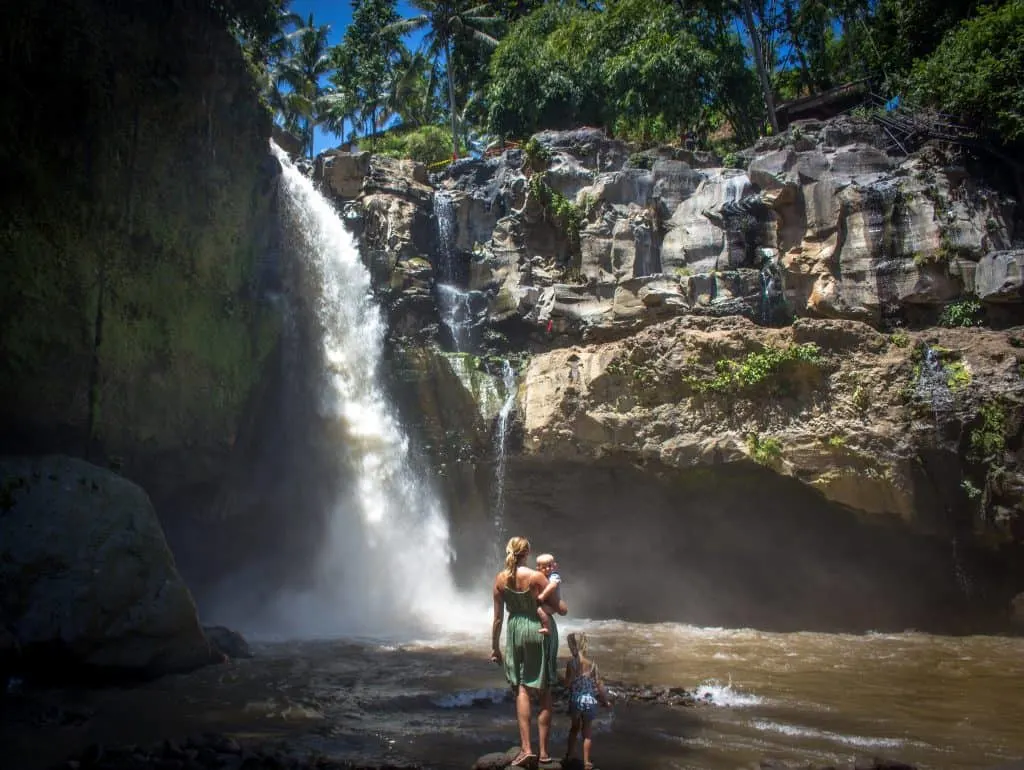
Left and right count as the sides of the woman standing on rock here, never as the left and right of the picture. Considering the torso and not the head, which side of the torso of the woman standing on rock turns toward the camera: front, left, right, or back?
back

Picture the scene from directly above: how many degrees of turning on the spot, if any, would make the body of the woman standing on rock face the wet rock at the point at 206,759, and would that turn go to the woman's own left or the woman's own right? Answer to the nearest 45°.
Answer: approximately 90° to the woman's own left

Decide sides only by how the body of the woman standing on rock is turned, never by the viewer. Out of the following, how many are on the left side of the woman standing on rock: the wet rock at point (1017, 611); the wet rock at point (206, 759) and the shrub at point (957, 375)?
1

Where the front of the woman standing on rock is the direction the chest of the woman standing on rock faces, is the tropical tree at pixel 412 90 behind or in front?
in front

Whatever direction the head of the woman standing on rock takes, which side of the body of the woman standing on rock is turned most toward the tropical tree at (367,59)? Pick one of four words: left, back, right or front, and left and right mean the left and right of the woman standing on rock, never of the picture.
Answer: front

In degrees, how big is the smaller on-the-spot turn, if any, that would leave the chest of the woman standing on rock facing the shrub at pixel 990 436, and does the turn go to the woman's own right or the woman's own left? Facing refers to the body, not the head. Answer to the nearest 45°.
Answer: approximately 45° to the woman's own right

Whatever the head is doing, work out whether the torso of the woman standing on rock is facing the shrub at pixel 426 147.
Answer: yes

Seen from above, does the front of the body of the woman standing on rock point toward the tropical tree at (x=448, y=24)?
yes

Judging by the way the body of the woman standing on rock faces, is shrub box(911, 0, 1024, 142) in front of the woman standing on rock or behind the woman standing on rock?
in front

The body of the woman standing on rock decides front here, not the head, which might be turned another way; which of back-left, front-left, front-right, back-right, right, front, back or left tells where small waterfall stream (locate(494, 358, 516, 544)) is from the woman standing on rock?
front

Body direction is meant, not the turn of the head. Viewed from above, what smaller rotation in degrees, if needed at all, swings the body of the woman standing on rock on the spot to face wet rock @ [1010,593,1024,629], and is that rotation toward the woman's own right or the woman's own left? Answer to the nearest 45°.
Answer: approximately 45° to the woman's own right

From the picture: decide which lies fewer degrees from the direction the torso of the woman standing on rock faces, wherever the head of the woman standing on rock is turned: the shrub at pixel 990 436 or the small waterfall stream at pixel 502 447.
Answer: the small waterfall stream

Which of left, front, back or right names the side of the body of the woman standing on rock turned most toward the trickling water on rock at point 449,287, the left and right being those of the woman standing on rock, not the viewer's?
front
